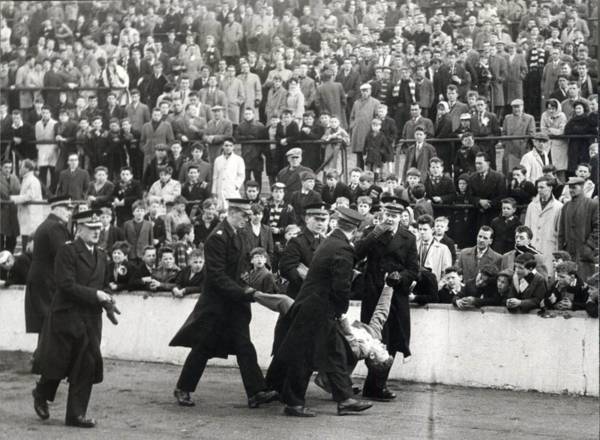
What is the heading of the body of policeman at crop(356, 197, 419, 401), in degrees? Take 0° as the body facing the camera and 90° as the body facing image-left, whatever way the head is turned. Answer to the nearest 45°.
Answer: approximately 0°

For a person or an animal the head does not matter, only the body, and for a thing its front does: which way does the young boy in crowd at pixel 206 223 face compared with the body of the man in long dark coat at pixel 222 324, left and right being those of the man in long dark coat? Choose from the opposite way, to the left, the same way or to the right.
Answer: to the right

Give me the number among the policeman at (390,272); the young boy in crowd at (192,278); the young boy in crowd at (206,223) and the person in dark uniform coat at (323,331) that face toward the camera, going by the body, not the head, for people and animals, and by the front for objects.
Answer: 3

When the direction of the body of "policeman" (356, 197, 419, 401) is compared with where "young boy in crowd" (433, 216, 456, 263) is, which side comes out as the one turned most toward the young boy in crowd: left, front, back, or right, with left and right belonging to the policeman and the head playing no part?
back

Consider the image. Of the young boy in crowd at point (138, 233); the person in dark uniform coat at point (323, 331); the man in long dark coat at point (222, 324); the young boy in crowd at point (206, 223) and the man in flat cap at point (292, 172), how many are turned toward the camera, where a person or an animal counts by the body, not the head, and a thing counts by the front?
3

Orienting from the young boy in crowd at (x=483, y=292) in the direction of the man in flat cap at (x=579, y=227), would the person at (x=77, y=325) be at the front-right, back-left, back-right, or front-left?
back-left

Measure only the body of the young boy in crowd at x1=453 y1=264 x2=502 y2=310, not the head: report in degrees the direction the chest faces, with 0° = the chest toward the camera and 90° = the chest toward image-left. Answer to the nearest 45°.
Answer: approximately 45°

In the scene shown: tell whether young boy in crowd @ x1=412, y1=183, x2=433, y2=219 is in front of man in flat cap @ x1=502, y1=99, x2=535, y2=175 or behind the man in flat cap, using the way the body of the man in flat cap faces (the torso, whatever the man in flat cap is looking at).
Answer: in front

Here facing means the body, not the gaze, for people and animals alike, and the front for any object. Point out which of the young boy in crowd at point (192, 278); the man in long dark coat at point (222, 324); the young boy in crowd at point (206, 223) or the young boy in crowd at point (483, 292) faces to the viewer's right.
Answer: the man in long dark coat

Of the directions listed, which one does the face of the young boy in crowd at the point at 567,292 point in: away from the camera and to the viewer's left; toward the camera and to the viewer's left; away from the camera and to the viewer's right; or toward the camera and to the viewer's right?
toward the camera and to the viewer's left
